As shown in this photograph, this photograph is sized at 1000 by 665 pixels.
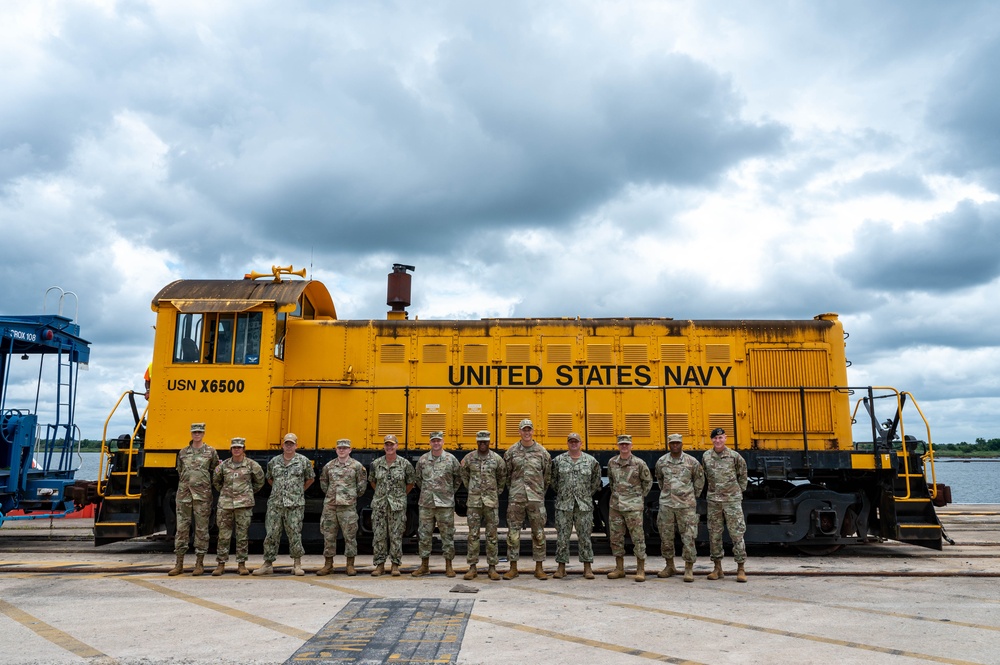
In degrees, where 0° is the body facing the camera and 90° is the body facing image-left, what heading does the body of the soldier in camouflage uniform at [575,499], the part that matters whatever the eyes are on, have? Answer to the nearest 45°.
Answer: approximately 0°

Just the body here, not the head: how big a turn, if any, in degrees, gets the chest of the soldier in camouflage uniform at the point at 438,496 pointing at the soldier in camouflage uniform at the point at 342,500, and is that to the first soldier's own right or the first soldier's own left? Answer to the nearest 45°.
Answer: approximately 90° to the first soldier's own right

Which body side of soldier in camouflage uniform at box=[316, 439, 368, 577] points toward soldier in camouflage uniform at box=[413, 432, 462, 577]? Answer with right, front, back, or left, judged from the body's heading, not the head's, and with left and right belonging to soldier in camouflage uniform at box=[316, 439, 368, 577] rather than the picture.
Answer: left

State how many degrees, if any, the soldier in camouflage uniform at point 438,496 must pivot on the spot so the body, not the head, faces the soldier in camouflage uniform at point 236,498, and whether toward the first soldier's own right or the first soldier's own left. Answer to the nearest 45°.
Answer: approximately 90° to the first soldier's own right

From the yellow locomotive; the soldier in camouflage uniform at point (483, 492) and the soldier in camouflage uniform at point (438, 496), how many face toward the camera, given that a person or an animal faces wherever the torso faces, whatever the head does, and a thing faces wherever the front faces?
2

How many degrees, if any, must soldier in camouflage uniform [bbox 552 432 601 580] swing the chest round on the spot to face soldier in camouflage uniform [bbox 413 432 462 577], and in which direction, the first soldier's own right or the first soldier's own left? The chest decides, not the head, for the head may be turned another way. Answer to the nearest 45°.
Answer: approximately 90° to the first soldier's own right

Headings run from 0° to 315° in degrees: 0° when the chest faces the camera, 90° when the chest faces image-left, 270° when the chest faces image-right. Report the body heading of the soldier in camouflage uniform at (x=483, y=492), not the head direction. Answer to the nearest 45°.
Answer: approximately 0°

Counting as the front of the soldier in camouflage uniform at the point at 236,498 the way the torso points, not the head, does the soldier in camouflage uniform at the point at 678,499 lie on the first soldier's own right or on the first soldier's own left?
on the first soldier's own left

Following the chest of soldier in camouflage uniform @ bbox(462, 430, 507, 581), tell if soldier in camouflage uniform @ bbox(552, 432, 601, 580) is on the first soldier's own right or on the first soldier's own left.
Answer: on the first soldier's own left

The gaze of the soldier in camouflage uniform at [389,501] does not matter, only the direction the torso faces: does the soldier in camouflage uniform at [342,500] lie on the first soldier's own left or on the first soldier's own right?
on the first soldier's own right
